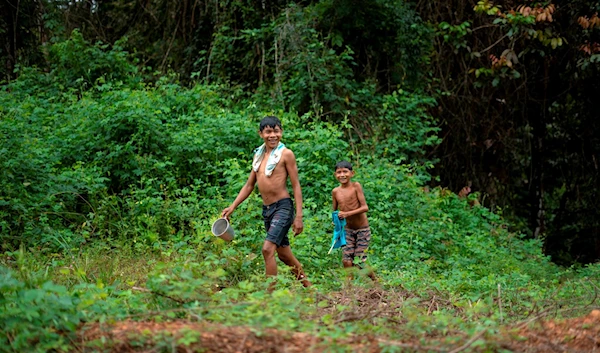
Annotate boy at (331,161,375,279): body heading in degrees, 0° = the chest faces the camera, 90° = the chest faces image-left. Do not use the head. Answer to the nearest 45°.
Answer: approximately 45°

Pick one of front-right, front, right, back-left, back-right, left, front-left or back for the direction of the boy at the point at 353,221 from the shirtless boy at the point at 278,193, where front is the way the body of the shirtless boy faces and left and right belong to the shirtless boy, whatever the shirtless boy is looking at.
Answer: back

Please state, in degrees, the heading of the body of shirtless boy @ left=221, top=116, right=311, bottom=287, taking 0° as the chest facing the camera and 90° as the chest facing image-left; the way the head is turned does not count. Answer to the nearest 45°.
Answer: approximately 45°
